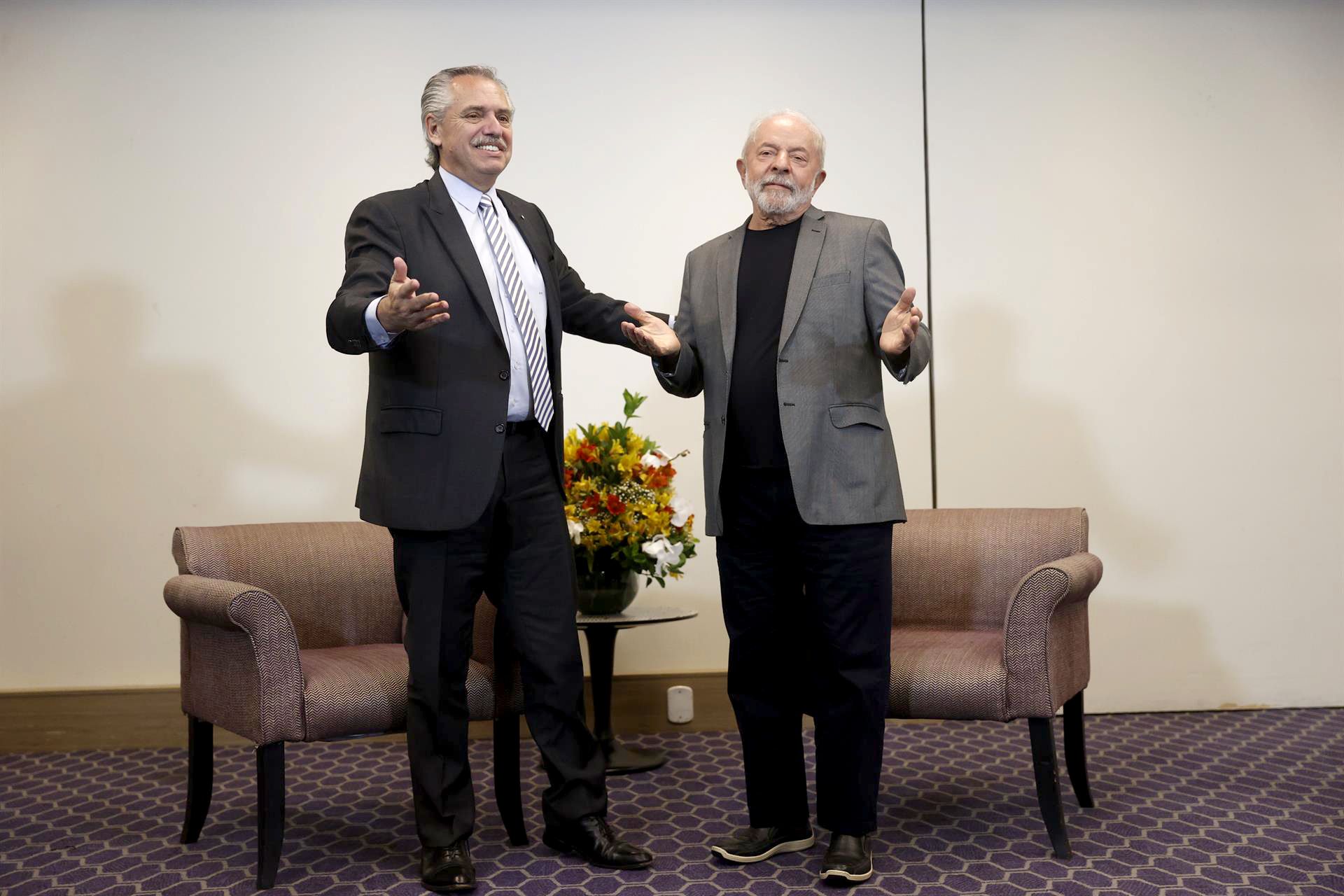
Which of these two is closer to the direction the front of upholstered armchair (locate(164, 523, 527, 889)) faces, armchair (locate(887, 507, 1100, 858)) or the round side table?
the armchair

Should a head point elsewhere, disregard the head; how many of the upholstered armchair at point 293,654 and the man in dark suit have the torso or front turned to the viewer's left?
0

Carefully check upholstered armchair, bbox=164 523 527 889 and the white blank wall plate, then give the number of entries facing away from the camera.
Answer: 0

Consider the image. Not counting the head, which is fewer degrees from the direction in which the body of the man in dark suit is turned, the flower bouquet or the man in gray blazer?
the man in gray blazer

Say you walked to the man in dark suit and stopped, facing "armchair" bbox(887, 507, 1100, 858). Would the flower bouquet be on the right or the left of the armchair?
left

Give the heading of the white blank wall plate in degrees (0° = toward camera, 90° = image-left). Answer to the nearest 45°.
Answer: approximately 0°

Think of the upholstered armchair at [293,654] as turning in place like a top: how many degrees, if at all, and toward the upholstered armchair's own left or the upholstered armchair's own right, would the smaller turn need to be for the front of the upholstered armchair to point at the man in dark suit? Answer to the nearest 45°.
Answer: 0° — it already faces them

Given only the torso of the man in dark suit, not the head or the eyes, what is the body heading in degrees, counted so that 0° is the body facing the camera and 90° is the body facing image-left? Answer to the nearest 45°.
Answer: approximately 315°

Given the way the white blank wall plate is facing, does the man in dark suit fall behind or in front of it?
in front

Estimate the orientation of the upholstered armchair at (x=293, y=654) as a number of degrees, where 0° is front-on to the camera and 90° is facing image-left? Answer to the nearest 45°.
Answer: approximately 315°

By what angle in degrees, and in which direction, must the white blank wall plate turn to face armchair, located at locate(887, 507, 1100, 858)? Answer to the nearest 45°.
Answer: approximately 45° to its left

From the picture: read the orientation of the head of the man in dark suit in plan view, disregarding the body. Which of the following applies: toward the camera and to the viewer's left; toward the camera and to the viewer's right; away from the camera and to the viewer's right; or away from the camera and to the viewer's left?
toward the camera and to the viewer's right

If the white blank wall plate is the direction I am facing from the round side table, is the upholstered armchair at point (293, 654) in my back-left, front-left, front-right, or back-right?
back-left
